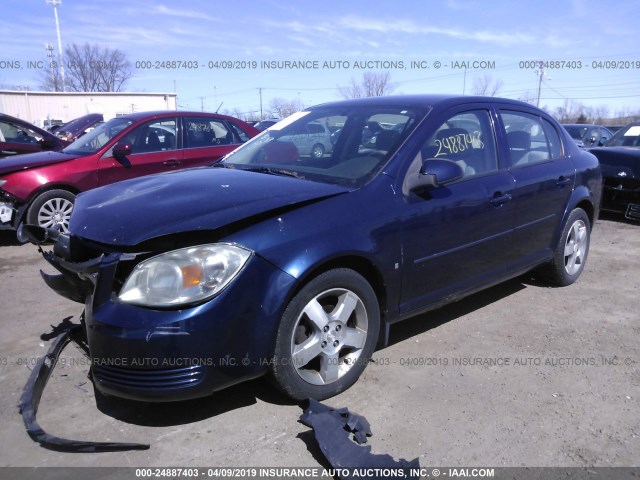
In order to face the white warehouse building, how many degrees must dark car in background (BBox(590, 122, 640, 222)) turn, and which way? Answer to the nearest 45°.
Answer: approximately 90° to its right

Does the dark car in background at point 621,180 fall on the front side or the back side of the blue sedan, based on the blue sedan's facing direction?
on the back side

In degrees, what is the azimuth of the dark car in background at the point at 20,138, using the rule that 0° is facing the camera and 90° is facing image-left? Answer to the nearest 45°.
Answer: approximately 270°

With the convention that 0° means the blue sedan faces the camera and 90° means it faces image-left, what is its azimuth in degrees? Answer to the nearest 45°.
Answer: approximately 45°

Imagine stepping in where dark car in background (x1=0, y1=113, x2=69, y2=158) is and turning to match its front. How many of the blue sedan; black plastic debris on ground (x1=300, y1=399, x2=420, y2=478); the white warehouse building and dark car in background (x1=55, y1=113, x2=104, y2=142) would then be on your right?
2

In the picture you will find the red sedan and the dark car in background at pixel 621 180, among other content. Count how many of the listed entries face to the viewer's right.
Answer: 0

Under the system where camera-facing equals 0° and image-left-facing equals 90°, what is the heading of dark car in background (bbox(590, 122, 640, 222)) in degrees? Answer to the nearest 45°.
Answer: approximately 45°

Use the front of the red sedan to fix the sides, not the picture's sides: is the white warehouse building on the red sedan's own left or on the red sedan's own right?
on the red sedan's own right

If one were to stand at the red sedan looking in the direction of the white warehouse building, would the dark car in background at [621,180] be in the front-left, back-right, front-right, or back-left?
back-right

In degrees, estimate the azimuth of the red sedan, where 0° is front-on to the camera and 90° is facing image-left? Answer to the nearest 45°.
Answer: approximately 45°

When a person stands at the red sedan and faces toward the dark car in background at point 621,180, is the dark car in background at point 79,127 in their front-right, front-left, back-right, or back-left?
back-left
